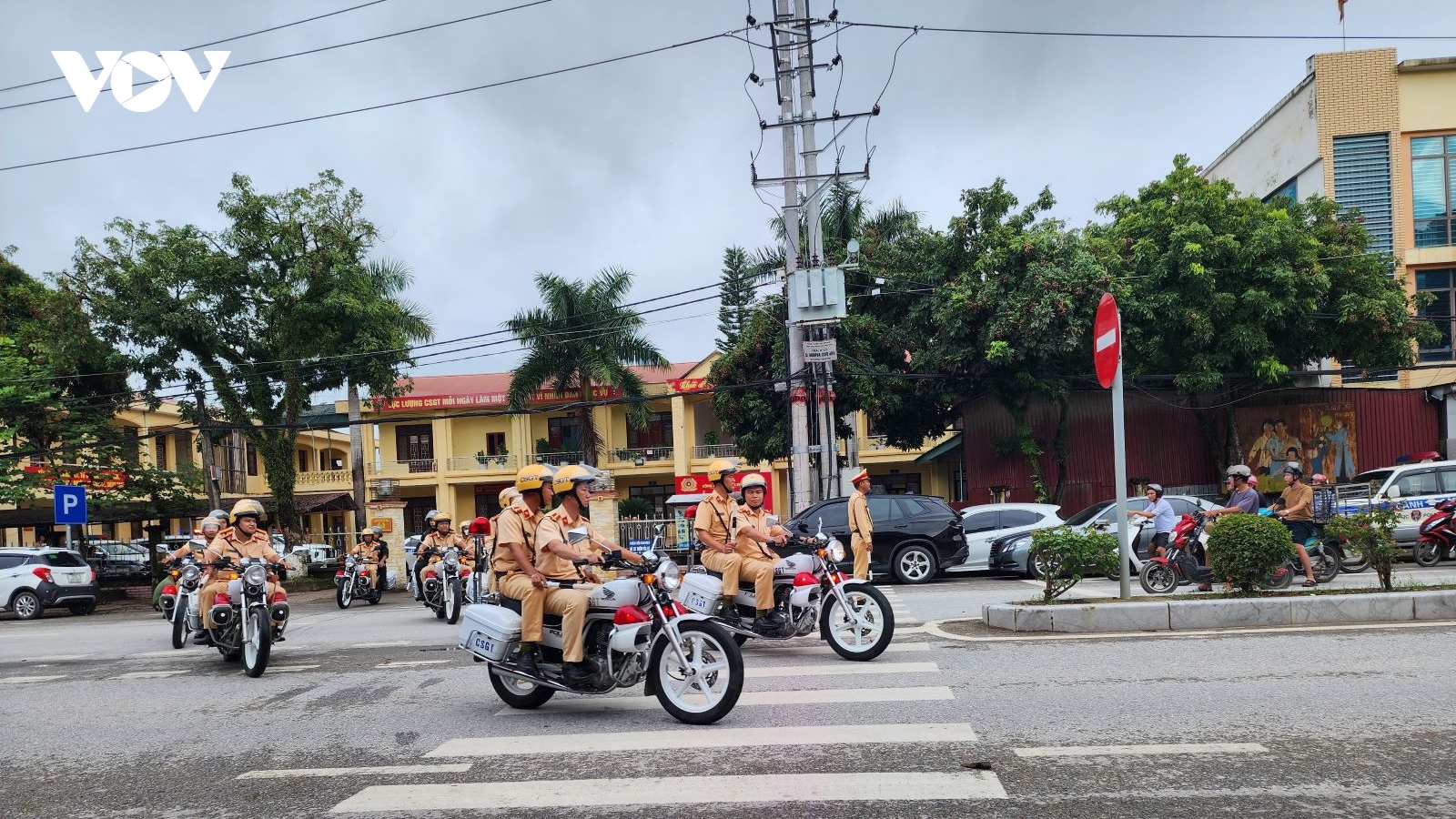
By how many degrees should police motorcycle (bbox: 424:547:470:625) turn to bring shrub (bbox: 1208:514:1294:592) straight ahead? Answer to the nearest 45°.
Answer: approximately 45° to its left

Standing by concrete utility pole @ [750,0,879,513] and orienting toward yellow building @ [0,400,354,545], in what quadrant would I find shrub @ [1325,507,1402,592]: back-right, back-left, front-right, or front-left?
back-left

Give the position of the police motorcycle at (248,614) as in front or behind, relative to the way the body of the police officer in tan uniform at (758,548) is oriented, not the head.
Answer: behind

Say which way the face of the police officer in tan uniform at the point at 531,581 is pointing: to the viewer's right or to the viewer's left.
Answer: to the viewer's right

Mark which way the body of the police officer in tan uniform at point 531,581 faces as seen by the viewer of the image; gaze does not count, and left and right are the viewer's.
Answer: facing the viewer and to the right of the viewer

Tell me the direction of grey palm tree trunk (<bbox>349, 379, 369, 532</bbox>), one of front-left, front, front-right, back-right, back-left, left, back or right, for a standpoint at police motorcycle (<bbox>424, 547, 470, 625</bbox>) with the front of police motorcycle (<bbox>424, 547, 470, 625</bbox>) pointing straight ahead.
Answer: back

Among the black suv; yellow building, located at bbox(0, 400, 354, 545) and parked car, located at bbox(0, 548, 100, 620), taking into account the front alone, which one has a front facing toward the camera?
the yellow building

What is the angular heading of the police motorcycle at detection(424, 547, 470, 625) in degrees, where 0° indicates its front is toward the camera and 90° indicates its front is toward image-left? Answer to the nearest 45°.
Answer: approximately 0°

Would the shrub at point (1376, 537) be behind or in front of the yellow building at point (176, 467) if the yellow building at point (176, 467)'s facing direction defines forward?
in front

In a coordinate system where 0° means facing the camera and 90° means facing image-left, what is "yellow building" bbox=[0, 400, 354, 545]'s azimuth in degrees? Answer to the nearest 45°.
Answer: approximately 0°

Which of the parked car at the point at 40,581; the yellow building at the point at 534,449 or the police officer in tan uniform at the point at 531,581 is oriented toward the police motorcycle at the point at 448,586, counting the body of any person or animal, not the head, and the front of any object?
the yellow building

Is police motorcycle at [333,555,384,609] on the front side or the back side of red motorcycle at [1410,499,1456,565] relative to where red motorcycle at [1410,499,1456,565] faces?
on the front side
